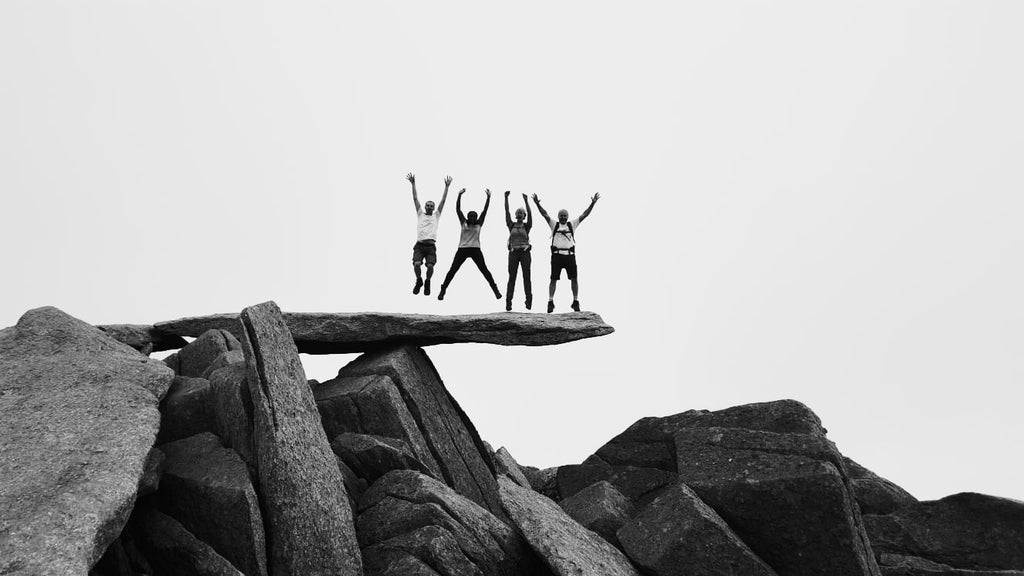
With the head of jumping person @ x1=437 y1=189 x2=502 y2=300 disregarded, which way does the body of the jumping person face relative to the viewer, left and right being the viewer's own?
facing the viewer

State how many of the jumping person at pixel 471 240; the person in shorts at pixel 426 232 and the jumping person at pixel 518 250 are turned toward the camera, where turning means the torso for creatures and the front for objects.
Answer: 3

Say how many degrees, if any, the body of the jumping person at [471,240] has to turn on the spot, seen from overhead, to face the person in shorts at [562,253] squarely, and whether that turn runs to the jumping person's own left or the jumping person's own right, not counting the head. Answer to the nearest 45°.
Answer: approximately 90° to the jumping person's own left

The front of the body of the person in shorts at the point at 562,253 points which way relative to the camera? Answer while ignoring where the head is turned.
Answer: toward the camera

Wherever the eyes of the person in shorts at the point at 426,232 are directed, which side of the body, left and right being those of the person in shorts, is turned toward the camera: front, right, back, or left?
front

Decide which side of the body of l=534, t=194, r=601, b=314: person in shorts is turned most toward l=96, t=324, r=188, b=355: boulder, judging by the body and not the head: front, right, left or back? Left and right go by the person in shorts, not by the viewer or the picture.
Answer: right

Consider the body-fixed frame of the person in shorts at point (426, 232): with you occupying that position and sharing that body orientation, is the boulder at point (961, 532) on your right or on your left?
on your left

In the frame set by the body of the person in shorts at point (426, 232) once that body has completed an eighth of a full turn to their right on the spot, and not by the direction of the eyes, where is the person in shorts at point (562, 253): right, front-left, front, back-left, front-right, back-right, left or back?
back-left

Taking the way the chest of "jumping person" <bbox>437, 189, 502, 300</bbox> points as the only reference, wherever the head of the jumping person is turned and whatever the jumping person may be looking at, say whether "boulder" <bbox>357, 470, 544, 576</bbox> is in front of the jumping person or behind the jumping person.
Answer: in front

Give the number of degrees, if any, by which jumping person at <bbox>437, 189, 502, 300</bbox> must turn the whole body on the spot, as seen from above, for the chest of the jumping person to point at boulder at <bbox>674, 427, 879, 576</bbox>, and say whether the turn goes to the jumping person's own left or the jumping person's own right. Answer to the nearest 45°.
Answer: approximately 45° to the jumping person's own left

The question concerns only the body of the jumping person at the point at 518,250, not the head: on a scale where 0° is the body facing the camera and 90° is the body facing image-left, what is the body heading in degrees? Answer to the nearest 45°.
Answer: approximately 0°

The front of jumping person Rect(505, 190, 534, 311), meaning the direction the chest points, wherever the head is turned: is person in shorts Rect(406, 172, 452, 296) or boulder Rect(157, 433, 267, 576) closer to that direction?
the boulder
